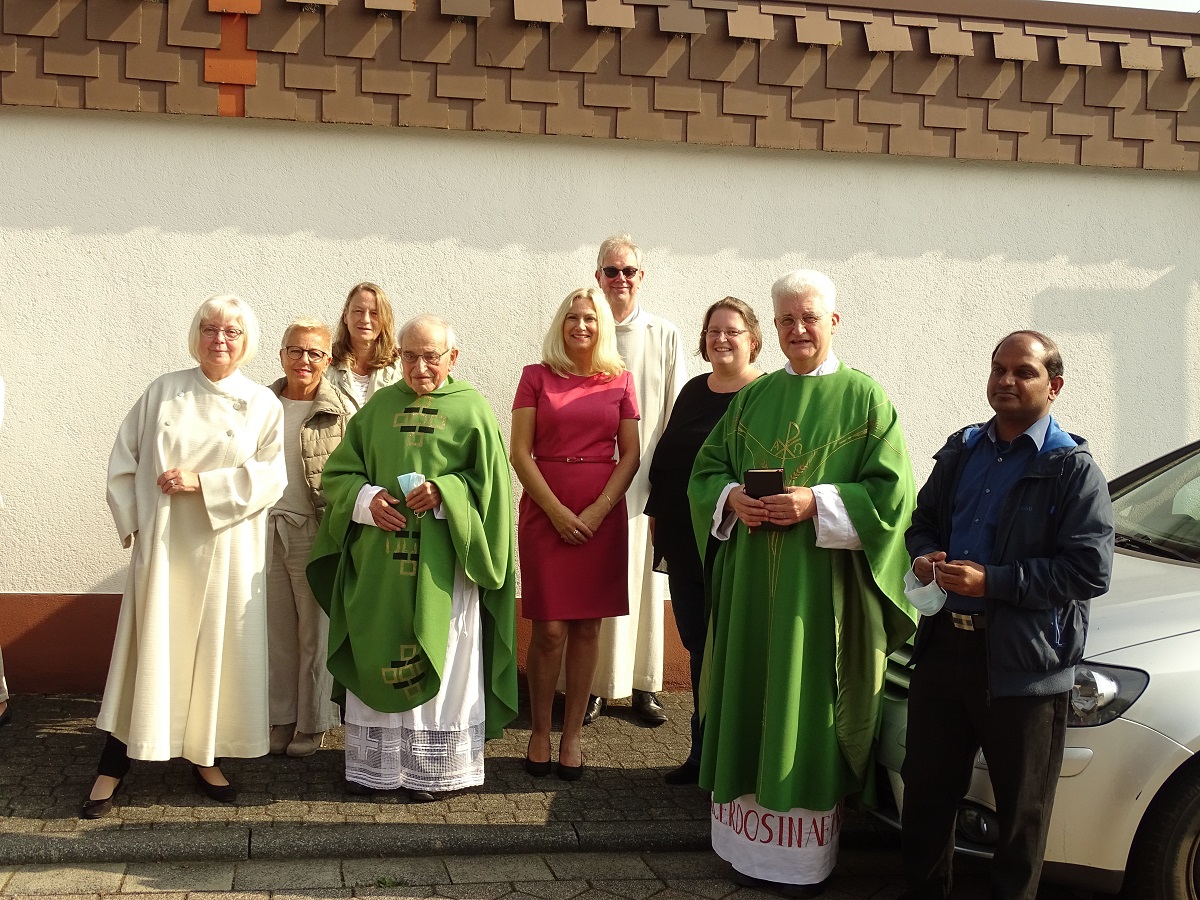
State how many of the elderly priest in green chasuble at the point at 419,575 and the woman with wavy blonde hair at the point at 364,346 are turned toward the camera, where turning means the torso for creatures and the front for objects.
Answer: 2

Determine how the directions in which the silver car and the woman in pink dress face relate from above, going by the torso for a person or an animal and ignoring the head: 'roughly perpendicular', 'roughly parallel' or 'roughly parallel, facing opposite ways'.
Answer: roughly perpendicular

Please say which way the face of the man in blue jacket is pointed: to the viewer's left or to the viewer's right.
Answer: to the viewer's left

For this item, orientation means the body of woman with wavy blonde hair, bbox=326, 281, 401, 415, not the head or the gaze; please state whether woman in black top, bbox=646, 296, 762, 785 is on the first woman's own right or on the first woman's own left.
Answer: on the first woman's own left

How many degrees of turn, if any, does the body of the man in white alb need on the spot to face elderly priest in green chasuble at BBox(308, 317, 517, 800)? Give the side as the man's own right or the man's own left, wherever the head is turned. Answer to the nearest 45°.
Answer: approximately 45° to the man's own right
